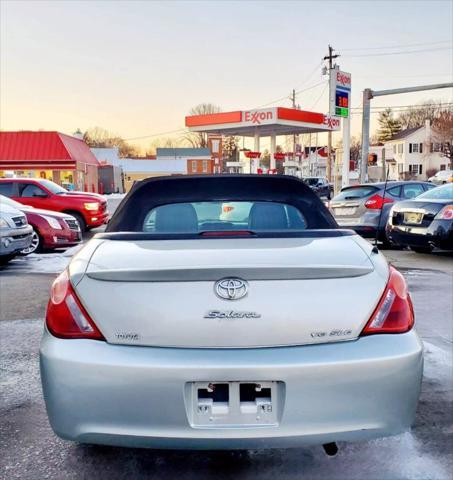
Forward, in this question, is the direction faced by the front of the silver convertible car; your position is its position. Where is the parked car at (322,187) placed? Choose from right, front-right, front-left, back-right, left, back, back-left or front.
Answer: front

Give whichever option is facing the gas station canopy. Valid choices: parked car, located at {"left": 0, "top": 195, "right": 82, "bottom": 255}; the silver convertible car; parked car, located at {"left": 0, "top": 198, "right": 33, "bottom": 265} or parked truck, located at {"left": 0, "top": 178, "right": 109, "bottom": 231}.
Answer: the silver convertible car

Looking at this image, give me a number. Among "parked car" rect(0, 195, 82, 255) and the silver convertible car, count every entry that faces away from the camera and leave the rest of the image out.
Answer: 1

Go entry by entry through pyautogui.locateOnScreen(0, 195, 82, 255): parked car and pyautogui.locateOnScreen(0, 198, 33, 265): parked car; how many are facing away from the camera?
0

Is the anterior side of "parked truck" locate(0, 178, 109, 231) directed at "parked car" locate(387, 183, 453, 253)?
yes

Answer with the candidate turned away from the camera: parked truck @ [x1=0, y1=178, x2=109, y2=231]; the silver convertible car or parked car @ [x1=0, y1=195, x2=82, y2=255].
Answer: the silver convertible car

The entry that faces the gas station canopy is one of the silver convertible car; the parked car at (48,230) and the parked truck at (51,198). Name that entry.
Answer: the silver convertible car

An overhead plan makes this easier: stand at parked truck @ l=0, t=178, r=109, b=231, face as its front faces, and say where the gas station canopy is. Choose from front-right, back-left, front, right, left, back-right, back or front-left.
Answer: left

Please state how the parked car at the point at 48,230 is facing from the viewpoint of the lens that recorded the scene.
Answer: facing the viewer and to the right of the viewer

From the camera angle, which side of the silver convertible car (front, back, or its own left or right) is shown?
back

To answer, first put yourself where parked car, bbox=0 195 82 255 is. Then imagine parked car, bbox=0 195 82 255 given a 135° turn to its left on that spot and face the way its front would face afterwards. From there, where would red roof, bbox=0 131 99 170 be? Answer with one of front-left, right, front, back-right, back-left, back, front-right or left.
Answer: front

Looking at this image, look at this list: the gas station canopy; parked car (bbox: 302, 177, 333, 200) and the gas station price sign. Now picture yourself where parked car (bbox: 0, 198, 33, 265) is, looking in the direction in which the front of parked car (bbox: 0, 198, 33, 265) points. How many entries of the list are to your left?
3

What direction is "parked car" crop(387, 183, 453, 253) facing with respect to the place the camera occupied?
facing away from the viewer and to the right of the viewer

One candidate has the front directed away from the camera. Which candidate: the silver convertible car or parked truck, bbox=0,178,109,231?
the silver convertible car

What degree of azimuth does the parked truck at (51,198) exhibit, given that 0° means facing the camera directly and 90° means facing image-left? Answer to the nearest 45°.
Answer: approximately 315°

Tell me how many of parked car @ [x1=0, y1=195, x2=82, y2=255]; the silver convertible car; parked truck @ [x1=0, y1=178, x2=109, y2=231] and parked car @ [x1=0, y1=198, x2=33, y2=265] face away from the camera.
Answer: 1
